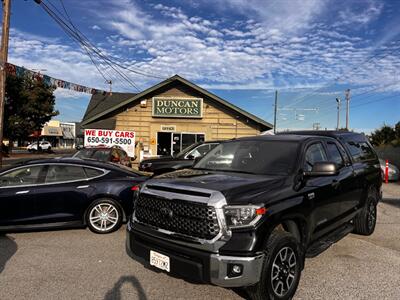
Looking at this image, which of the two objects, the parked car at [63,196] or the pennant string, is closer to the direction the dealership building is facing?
the parked car

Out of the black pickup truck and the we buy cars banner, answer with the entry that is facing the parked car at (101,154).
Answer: the we buy cars banner

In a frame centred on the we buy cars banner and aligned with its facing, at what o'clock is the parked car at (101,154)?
The parked car is roughly at 12 o'clock from the we buy cars banner.

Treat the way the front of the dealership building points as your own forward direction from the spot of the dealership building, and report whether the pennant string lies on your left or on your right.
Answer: on your right

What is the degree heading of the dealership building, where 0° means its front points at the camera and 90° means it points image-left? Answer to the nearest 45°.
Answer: approximately 0°

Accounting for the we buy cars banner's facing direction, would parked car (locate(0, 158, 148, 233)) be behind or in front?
in front

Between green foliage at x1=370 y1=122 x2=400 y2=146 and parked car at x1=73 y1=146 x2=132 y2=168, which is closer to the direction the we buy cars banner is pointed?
the parked car

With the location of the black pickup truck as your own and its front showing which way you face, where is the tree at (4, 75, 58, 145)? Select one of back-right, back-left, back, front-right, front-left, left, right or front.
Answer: right
